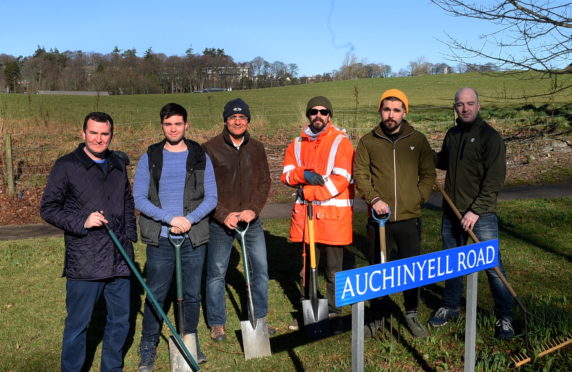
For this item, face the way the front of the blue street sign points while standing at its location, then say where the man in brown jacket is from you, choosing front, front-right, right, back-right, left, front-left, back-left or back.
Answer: back

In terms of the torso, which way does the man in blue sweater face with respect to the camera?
toward the camera

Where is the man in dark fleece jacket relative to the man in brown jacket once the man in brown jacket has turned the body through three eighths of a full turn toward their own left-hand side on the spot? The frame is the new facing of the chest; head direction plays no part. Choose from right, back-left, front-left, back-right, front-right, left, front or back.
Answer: front-right

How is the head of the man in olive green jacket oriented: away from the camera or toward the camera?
toward the camera

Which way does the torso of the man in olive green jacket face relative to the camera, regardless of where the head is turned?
toward the camera

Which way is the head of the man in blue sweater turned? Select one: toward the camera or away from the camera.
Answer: toward the camera

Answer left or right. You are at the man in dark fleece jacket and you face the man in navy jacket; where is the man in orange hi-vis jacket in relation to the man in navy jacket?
right

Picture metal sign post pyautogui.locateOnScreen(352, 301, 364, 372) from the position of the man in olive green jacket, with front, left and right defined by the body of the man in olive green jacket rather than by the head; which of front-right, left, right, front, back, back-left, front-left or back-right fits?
front

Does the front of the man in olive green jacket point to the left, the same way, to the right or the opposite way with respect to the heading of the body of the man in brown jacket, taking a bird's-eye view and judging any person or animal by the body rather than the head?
the same way

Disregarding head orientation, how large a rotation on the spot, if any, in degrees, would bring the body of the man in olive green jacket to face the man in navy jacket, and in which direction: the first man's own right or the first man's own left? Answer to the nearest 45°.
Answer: approximately 45° to the first man's own right

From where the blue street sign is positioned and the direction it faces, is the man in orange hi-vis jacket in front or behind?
behind

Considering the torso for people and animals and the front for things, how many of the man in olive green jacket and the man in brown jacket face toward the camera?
2

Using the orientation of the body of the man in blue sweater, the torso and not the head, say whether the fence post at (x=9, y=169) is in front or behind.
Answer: behind

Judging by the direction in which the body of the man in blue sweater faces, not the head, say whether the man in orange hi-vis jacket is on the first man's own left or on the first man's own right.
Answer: on the first man's own left

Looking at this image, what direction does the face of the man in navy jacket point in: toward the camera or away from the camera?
toward the camera

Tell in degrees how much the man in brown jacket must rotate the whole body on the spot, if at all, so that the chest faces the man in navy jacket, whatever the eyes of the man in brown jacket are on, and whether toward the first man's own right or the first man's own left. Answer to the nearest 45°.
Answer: approximately 45° to the first man's own right

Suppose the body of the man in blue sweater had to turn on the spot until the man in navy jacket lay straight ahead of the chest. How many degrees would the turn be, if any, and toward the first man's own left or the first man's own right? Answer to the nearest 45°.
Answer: approximately 45° to the first man's own right

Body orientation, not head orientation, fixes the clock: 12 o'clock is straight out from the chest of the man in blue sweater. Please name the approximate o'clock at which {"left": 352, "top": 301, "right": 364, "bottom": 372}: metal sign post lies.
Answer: The metal sign post is roughly at 11 o'clock from the man in blue sweater.

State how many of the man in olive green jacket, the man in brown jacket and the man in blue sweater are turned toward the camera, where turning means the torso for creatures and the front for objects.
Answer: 3

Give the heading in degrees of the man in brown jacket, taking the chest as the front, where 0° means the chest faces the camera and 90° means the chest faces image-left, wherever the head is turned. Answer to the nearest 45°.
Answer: approximately 0°
